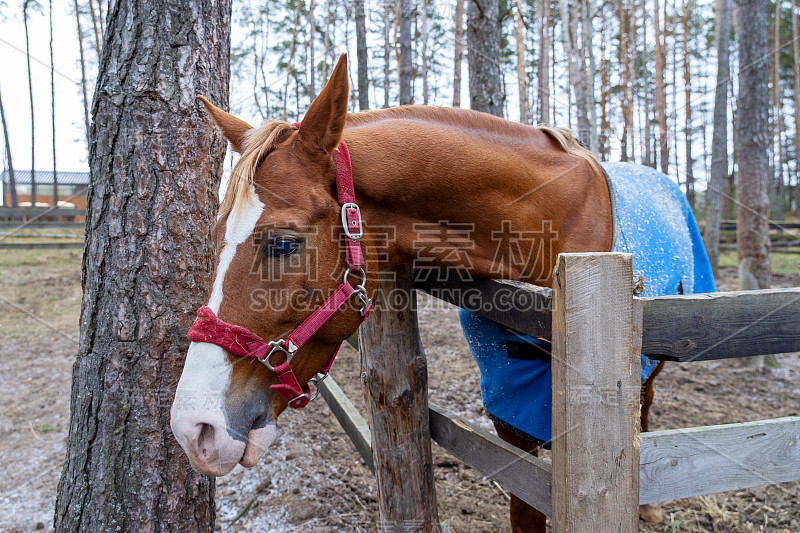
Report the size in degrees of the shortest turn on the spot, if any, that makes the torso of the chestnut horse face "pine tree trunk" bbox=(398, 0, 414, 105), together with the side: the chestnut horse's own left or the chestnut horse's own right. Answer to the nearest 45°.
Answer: approximately 135° to the chestnut horse's own right

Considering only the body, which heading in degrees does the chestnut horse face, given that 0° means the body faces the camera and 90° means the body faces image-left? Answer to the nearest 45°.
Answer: approximately 45°

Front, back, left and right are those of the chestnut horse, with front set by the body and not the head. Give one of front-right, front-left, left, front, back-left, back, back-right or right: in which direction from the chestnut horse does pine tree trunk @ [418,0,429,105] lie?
back-right

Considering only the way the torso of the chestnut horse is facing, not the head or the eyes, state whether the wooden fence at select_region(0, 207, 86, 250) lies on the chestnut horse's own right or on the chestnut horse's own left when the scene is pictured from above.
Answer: on the chestnut horse's own right

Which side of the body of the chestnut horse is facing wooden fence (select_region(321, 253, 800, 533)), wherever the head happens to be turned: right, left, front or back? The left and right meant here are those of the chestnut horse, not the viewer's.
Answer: left

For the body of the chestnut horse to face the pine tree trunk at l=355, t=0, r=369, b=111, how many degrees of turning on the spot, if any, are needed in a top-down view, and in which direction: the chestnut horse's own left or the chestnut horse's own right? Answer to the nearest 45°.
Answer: approximately 135° to the chestnut horse's own right
